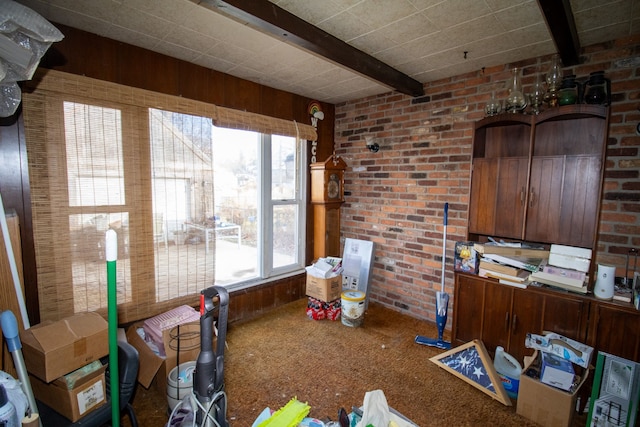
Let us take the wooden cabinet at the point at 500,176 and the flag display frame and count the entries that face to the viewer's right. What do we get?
0

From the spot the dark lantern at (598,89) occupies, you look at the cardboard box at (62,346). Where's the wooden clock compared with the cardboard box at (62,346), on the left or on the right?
right

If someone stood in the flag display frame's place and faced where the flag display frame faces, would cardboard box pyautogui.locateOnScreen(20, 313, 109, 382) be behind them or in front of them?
in front

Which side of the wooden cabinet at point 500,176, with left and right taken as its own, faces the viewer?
front

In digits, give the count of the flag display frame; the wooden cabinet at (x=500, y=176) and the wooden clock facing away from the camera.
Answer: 0

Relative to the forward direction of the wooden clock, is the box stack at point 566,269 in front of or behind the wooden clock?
in front

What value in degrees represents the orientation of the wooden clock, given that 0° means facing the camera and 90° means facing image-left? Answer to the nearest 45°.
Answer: approximately 315°

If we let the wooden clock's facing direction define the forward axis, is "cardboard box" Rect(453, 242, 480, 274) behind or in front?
in front

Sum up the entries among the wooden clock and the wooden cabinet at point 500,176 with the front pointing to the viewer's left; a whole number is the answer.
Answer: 0

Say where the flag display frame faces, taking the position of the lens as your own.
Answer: facing the viewer and to the left of the viewer

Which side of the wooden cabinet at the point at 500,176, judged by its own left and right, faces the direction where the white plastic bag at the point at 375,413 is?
front
